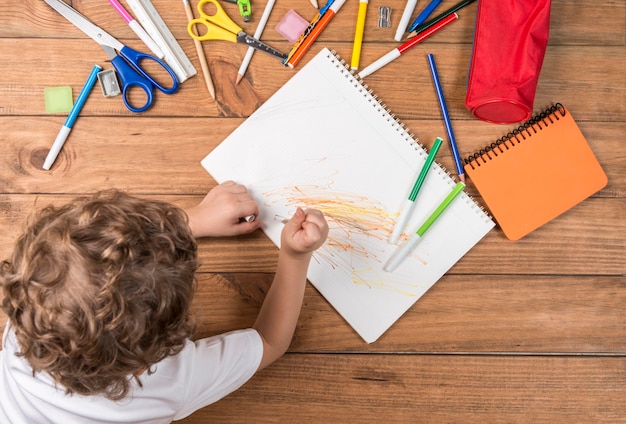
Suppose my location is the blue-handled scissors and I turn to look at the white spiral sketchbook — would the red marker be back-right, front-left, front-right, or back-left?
front-left

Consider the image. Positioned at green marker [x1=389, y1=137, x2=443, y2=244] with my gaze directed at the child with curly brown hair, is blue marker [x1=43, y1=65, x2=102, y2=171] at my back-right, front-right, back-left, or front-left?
front-right

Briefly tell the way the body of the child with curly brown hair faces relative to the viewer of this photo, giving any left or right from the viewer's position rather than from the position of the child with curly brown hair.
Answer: facing away from the viewer and to the right of the viewer

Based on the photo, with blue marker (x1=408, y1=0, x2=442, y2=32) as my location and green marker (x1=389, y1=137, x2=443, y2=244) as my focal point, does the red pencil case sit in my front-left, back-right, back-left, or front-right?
front-left
